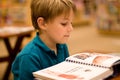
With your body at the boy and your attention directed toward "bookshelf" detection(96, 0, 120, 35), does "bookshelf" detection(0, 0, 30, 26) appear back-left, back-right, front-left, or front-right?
front-left

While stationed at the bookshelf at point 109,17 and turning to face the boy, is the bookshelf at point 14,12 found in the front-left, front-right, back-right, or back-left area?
front-right

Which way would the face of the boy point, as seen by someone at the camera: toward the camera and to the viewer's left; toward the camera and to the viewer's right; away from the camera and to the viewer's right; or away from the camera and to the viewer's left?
toward the camera and to the viewer's right

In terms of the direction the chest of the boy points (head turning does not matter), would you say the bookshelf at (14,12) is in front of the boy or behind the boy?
behind

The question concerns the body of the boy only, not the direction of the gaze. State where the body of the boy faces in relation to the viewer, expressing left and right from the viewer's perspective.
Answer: facing the viewer and to the right of the viewer
